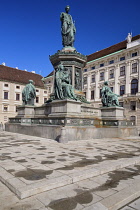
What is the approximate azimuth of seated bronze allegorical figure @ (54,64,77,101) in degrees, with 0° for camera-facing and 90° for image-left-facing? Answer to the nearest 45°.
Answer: approximately 315°

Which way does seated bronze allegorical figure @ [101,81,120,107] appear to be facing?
to the viewer's right

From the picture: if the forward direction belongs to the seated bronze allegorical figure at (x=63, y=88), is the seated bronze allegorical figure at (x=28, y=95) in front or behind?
behind

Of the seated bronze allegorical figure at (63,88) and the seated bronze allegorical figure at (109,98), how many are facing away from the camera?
0

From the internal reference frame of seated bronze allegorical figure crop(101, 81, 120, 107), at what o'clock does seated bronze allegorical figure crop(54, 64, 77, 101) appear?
seated bronze allegorical figure crop(54, 64, 77, 101) is roughly at 4 o'clock from seated bronze allegorical figure crop(101, 81, 120, 107).

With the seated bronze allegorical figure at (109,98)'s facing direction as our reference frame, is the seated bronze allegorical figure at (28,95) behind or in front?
behind

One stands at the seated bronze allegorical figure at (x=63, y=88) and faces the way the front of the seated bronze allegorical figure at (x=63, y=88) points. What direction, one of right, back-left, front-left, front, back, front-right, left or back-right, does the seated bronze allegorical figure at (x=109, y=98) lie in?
left
